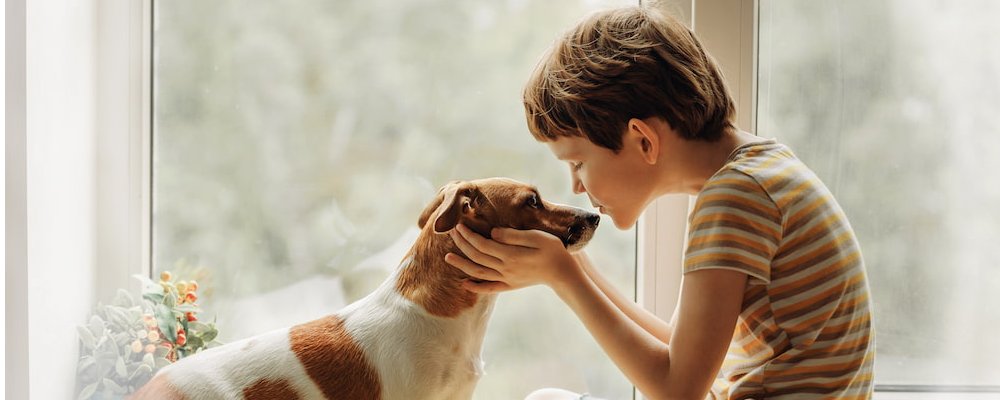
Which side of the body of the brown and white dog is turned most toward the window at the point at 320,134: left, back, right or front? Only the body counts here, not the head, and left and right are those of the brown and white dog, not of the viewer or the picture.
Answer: left

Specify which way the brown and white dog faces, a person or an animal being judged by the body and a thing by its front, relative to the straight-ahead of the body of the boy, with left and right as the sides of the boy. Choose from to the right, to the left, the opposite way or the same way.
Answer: the opposite way

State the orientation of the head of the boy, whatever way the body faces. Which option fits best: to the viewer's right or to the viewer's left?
to the viewer's left

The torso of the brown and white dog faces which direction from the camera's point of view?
to the viewer's right

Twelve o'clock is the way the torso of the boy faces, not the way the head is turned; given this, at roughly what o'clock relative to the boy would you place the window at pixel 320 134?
The window is roughly at 1 o'clock from the boy.

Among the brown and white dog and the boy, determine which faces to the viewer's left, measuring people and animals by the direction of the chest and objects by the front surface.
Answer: the boy

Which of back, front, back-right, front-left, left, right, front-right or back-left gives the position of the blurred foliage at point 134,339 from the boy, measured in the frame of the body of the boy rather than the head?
front

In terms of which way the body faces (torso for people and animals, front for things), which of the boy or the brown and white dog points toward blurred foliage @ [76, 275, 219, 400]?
the boy

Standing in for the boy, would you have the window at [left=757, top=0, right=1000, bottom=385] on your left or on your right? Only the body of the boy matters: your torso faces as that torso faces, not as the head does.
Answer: on your right

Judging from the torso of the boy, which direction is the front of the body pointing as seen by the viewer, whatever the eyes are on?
to the viewer's left

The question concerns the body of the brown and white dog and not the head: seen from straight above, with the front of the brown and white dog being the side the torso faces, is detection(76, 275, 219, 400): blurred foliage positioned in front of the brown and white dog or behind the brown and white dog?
behind

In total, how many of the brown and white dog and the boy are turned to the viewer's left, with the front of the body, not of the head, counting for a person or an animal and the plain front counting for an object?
1
